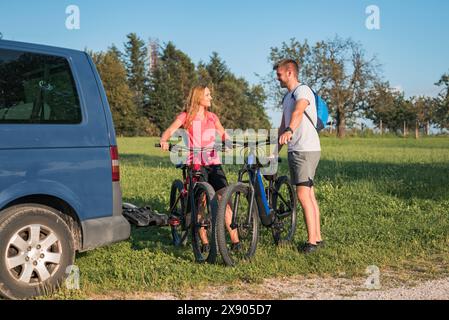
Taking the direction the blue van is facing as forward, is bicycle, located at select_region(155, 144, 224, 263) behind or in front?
behind

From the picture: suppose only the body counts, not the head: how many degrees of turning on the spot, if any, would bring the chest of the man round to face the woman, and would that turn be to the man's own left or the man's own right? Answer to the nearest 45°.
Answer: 0° — they already face them

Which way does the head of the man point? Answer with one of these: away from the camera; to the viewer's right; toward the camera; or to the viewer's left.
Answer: to the viewer's left

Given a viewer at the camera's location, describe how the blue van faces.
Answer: facing to the left of the viewer

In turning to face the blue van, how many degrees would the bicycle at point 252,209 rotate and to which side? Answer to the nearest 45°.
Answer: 0° — it already faces it

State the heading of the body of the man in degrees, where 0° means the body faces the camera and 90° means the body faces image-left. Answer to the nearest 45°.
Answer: approximately 90°

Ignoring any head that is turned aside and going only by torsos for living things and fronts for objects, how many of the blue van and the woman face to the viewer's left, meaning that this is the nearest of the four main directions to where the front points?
1

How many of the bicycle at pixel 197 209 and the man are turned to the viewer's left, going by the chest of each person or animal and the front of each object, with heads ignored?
1

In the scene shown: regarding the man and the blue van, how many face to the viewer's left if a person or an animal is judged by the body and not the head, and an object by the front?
2
